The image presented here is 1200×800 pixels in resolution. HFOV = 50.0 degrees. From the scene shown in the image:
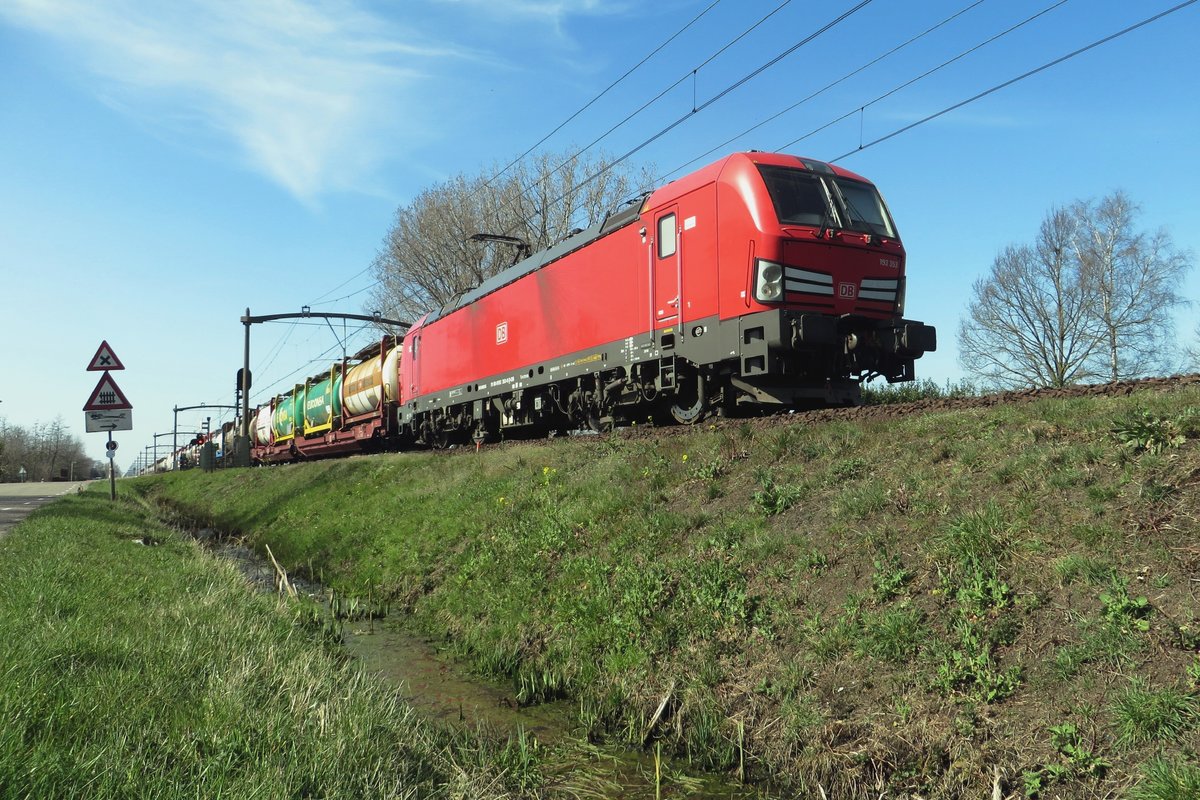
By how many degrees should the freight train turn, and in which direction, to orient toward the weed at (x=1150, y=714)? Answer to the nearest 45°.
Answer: approximately 45° to its right

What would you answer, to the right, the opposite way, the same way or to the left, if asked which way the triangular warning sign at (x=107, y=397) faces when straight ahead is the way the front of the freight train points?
the same way

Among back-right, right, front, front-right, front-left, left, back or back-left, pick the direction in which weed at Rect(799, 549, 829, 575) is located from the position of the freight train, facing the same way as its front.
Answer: front-right

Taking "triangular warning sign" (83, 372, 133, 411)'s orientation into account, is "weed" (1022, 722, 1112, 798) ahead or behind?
ahead

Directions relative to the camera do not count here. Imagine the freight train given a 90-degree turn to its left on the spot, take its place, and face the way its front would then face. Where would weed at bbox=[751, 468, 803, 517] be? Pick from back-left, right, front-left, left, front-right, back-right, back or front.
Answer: back-right

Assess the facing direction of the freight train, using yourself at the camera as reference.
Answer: facing the viewer and to the right of the viewer

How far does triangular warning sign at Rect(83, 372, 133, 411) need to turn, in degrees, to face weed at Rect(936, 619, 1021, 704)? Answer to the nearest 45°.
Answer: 0° — it already faces it

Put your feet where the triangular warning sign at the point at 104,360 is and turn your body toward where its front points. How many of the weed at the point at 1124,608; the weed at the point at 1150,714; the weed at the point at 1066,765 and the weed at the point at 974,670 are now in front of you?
4

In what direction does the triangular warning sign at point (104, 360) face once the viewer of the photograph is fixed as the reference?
facing the viewer

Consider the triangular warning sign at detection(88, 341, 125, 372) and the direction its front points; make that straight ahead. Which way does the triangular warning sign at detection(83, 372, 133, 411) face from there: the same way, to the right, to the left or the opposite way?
the same way

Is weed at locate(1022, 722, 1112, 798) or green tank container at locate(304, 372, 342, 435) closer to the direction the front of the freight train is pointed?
the weed

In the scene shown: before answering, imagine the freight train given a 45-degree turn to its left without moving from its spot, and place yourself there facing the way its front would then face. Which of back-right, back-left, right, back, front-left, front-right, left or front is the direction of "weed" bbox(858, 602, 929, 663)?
right

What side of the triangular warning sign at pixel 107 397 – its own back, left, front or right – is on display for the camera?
front

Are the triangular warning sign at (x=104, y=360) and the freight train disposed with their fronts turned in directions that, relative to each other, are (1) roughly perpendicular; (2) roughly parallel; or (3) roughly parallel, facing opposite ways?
roughly parallel

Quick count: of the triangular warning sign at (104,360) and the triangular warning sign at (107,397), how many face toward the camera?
2

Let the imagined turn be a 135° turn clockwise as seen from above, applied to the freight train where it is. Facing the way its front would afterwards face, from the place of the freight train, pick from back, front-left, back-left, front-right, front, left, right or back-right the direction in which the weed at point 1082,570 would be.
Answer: left

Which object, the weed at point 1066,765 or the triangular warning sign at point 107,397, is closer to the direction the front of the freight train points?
the weed
